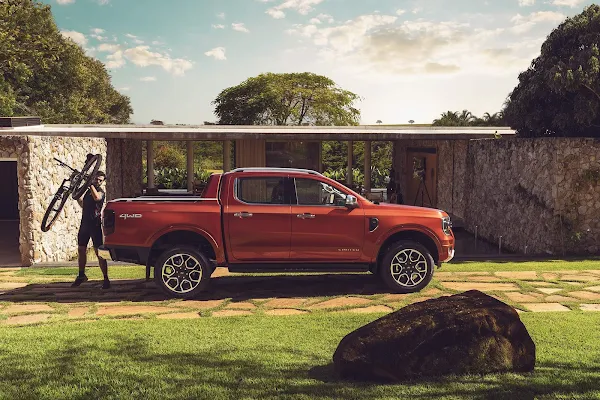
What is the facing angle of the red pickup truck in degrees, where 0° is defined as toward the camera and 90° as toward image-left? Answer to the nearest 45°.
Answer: approximately 270°

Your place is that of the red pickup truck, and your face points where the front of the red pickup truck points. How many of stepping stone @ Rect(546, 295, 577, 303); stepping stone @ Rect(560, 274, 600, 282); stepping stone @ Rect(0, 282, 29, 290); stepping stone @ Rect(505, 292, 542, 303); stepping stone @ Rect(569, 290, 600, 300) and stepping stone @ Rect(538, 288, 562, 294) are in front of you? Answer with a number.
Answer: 5

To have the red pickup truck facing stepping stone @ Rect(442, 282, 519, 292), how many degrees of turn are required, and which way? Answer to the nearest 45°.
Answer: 0° — it already faces it

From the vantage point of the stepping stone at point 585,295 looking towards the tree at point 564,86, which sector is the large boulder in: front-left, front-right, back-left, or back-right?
back-left

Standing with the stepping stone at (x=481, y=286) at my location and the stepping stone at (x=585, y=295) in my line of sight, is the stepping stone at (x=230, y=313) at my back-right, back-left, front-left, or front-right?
back-right

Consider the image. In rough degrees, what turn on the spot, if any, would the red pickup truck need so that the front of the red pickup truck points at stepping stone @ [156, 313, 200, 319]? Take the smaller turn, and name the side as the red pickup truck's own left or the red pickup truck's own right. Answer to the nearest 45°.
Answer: approximately 135° to the red pickup truck's own right

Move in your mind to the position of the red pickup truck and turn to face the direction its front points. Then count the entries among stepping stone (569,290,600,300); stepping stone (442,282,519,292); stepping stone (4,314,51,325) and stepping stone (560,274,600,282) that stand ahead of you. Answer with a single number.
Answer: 3

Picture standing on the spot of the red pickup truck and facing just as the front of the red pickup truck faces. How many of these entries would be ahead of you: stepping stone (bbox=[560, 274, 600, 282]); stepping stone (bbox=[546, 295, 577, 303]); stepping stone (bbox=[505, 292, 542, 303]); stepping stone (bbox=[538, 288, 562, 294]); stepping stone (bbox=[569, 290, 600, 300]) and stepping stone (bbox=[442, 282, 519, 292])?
6

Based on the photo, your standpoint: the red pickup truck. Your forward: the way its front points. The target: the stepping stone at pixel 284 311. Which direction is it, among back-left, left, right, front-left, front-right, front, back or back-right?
right

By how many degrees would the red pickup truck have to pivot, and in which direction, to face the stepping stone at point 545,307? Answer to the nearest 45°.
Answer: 0° — it already faces it

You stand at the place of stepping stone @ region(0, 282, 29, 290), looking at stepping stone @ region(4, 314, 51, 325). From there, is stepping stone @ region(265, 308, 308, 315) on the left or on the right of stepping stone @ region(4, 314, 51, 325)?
left

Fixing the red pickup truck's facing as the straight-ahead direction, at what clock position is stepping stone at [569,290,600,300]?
The stepping stone is roughly at 12 o'clock from the red pickup truck.

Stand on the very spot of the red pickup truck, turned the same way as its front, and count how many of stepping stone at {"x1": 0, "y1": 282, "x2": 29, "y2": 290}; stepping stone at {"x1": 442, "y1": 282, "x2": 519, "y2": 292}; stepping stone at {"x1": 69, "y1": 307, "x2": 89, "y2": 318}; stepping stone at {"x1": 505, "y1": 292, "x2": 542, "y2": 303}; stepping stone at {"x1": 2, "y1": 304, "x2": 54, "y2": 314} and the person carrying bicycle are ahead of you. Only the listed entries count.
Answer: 2

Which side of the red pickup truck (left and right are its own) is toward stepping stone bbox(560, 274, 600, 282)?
front

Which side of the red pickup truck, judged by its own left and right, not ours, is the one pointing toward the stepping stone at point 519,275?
front
